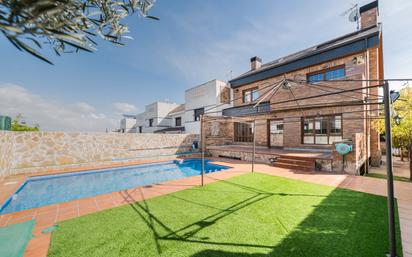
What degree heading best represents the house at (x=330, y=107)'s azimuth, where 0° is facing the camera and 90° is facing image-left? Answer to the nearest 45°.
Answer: approximately 45°

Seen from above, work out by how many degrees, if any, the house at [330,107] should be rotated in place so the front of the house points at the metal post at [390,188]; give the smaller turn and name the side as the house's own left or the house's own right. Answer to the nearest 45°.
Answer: approximately 45° to the house's own left

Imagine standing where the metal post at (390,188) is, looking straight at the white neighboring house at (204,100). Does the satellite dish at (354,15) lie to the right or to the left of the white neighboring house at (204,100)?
right

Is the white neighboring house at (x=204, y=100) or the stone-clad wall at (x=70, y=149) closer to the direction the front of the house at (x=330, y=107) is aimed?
the stone-clad wall

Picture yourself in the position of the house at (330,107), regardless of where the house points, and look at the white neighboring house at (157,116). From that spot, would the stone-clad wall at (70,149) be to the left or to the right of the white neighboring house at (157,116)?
left

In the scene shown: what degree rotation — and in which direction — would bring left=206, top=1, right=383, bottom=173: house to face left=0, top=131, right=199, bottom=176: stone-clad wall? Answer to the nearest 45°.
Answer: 0° — it already faces it
